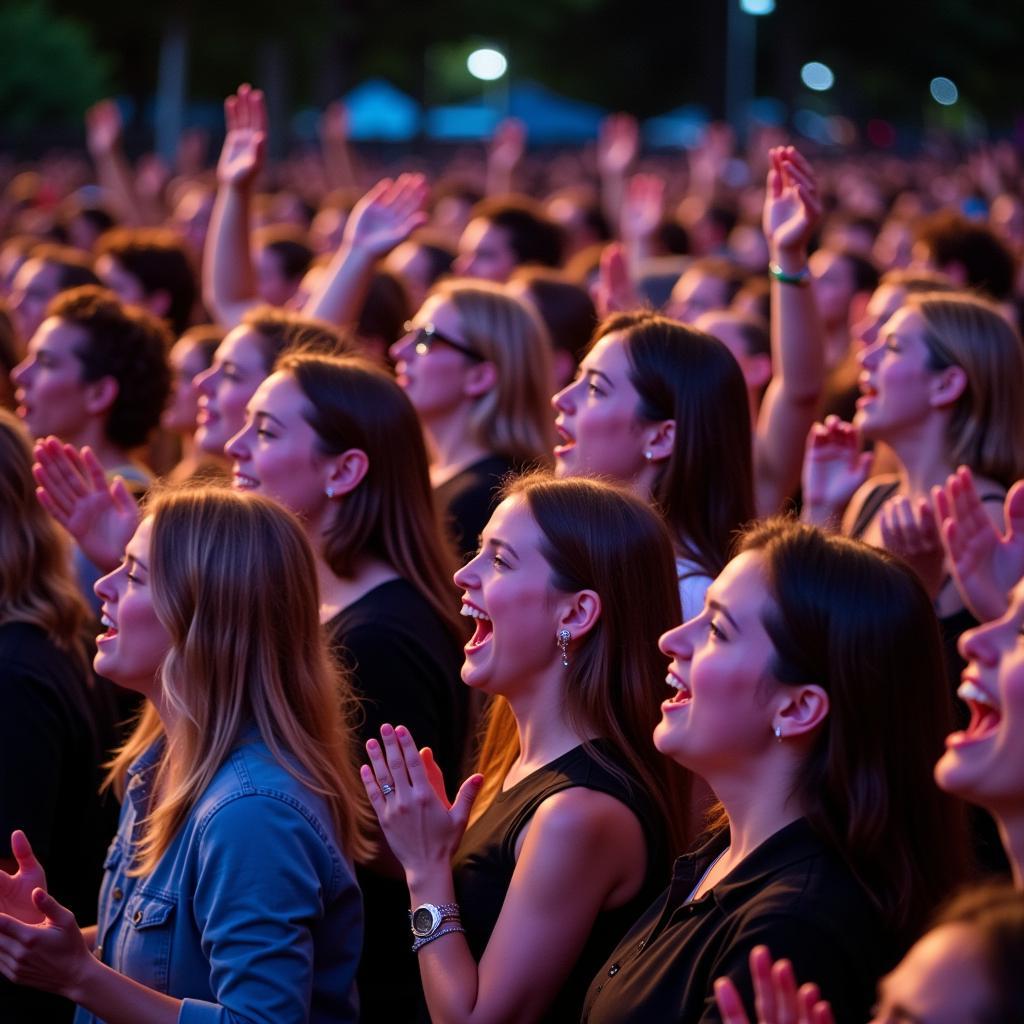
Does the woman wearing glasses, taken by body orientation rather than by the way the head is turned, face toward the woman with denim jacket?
no

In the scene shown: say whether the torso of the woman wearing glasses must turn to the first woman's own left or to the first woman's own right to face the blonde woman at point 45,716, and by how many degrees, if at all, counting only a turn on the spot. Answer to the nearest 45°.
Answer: approximately 45° to the first woman's own left

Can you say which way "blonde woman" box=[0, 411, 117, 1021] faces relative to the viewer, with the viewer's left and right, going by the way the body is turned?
facing to the left of the viewer

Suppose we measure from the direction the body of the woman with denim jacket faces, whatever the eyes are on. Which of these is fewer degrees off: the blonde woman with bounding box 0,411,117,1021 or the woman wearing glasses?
the blonde woman

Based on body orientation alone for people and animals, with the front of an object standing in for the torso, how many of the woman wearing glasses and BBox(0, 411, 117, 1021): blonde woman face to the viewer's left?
2

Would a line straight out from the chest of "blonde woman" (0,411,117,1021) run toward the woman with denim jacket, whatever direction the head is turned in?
no

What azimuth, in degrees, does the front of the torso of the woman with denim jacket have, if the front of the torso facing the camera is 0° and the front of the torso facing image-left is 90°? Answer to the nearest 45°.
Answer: approximately 90°

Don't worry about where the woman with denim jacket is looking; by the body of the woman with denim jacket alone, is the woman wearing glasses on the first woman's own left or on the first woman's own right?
on the first woman's own right

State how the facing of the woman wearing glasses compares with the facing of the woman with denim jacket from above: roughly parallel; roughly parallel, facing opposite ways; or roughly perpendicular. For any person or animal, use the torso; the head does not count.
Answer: roughly parallel

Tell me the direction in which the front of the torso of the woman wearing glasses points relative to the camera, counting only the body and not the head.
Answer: to the viewer's left

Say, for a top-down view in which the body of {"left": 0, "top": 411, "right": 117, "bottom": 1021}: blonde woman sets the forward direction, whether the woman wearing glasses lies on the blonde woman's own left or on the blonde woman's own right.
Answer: on the blonde woman's own right
